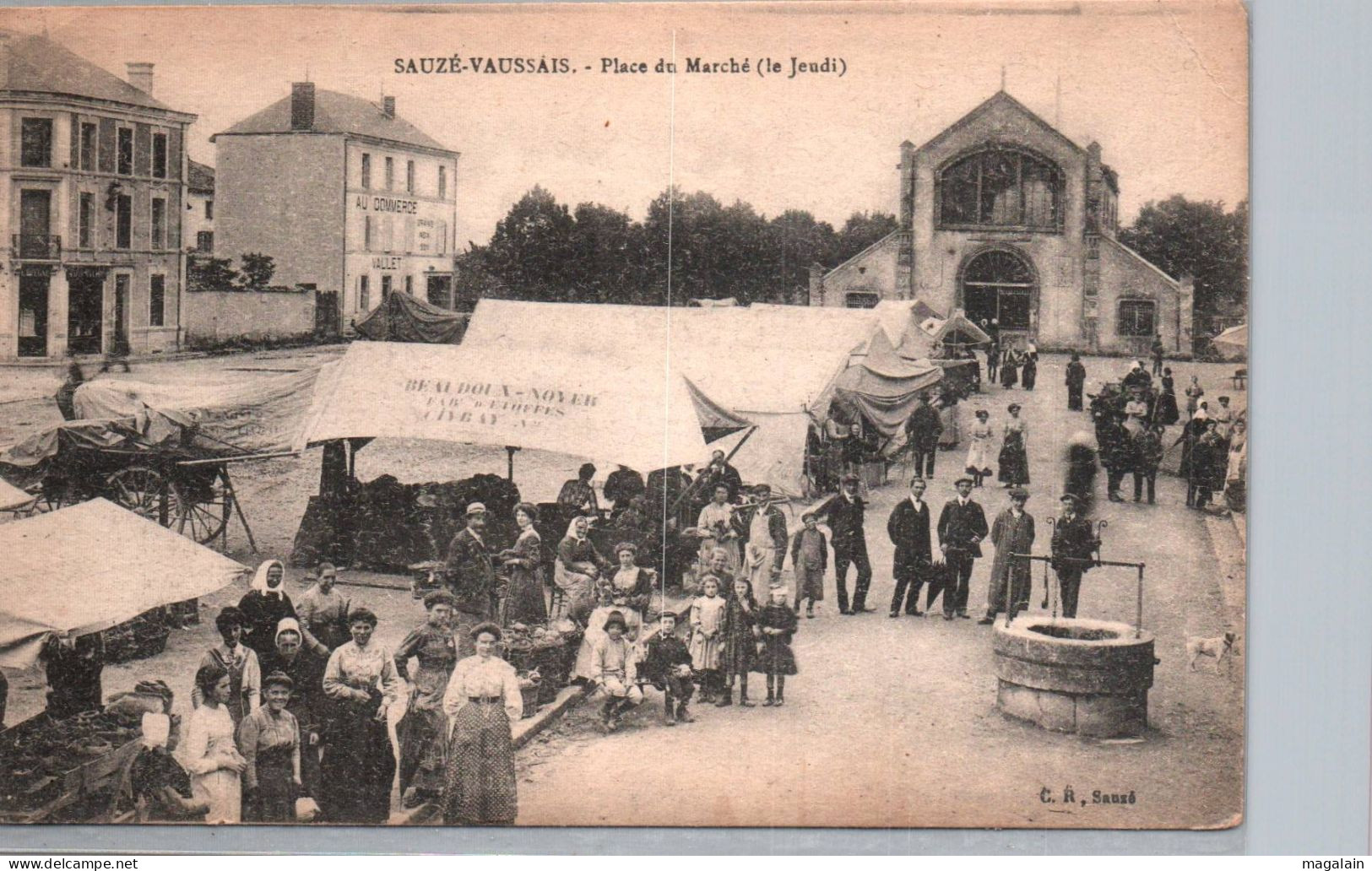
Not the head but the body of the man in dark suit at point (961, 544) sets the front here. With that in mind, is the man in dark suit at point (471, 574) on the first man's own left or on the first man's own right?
on the first man's own right

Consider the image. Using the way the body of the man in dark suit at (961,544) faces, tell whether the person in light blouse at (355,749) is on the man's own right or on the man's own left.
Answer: on the man's own right

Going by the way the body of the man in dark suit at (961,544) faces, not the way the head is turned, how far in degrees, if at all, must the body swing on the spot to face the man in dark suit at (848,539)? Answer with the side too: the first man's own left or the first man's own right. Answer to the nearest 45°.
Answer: approximately 90° to the first man's own right

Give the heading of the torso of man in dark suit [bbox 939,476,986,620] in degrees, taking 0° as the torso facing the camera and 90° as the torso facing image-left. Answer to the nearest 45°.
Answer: approximately 0°

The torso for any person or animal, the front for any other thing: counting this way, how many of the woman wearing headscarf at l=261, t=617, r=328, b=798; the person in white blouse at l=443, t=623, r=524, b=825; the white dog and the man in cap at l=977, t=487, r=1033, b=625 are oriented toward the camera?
3
